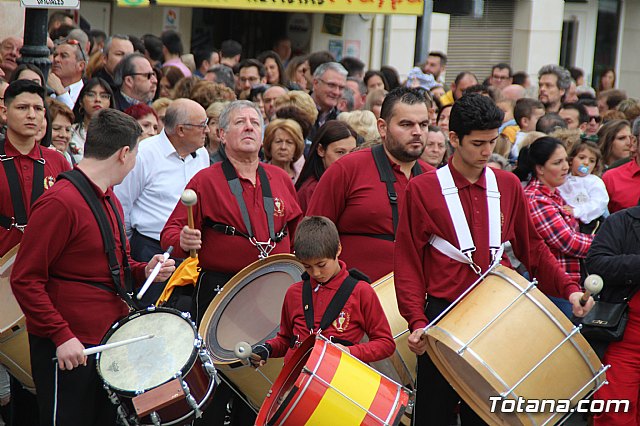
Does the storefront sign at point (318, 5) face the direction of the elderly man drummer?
yes

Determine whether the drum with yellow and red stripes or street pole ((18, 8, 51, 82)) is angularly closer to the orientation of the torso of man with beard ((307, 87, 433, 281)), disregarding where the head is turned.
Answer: the drum with yellow and red stripes

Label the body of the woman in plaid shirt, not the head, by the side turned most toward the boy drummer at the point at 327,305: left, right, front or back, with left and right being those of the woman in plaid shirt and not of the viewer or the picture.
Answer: right

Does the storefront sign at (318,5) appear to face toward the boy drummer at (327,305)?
yes

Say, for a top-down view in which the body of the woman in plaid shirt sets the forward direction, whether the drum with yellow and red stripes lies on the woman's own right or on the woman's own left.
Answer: on the woman's own right

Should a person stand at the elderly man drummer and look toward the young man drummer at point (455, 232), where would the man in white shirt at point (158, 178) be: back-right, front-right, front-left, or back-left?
back-left

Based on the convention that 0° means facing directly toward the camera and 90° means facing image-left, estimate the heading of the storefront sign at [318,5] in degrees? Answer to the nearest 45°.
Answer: approximately 0°

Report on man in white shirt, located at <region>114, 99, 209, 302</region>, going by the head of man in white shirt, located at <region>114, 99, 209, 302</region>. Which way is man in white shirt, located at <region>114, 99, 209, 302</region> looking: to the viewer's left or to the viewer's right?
to the viewer's right
